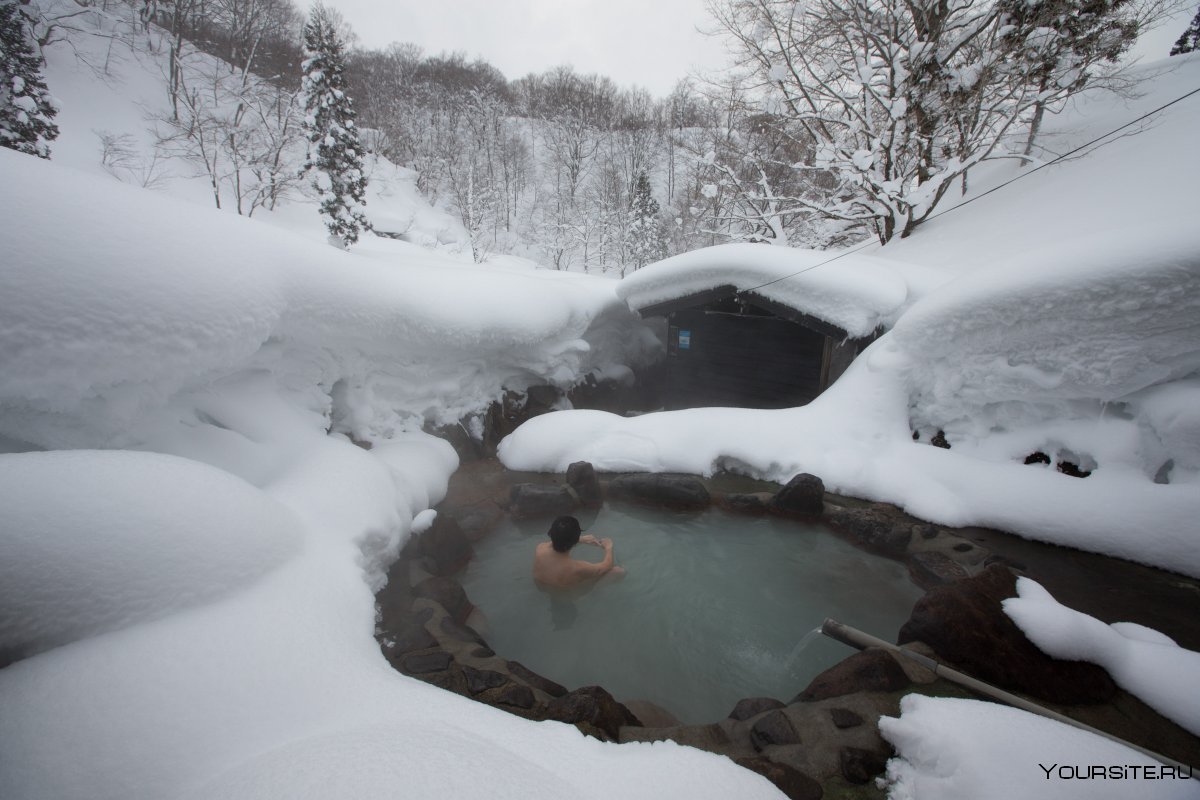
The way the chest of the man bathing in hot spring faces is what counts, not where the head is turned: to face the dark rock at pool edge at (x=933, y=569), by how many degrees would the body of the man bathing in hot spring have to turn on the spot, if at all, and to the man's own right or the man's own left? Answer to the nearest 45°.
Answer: approximately 45° to the man's own right

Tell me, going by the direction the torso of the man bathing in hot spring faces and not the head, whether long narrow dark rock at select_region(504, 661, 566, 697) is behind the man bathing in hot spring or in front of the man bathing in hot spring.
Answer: behind

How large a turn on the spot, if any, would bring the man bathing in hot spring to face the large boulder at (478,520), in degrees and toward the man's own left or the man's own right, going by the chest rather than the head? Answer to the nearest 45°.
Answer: approximately 90° to the man's own left

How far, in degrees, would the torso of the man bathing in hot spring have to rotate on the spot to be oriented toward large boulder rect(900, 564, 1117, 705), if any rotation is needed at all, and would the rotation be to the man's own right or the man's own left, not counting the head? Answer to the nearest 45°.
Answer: approximately 90° to the man's own right

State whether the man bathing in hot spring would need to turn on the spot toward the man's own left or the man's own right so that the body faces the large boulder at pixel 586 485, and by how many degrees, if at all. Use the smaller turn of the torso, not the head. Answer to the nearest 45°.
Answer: approximately 45° to the man's own left

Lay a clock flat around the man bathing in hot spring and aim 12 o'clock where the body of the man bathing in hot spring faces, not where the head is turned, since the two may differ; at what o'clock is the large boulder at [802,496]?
The large boulder is roughly at 1 o'clock from the man bathing in hot spring.

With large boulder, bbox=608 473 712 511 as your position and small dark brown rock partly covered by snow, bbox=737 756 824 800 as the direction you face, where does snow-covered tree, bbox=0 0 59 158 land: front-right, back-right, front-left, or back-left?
back-right

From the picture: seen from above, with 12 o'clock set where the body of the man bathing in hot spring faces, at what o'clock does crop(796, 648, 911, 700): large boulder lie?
The large boulder is roughly at 3 o'clock from the man bathing in hot spring.

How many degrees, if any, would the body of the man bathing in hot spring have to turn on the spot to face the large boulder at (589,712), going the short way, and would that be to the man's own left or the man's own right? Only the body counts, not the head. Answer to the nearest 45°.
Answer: approximately 135° to the man's own right

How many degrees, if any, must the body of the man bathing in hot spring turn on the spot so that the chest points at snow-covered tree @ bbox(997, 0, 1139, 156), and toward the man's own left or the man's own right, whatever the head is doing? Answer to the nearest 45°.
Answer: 0° — they already face it

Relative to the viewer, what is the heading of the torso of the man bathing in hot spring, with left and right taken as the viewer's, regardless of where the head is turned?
facing away from the viewer and to the right of the viewer

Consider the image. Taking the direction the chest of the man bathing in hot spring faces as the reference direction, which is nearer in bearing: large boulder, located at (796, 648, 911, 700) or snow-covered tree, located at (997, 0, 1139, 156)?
the snow-covered tree
